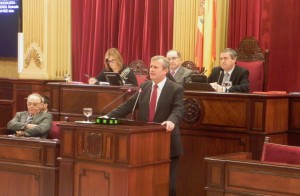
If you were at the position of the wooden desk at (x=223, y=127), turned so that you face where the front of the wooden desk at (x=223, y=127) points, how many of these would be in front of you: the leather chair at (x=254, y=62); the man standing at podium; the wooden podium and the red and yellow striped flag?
2

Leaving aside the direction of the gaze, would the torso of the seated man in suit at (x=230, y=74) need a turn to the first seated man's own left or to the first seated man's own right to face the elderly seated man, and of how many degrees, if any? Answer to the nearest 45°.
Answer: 0° — they already face them

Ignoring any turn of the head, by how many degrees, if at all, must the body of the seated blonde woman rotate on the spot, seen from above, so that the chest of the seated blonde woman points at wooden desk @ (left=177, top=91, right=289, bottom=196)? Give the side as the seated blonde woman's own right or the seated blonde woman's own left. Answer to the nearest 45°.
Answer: approximately 90° to the seated blonde woman's own left
